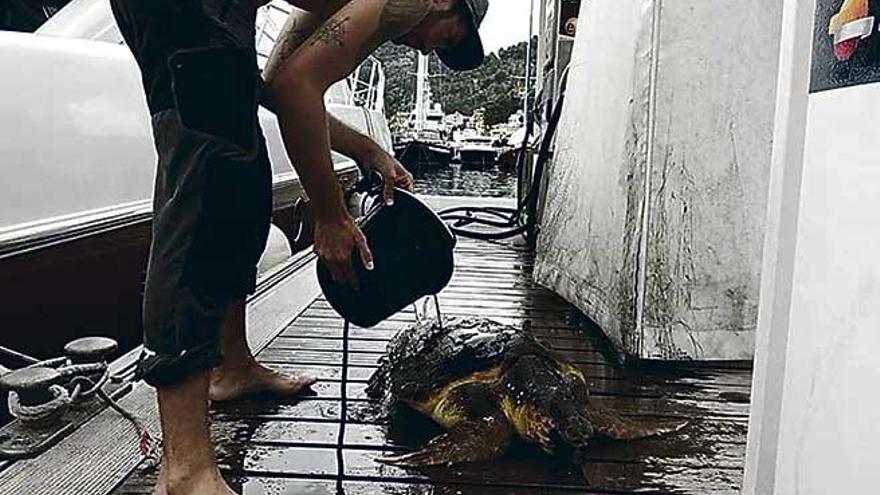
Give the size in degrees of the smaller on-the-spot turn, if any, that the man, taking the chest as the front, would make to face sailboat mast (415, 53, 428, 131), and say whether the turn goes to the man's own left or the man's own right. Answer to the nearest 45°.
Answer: approximately 90° to the man's own left

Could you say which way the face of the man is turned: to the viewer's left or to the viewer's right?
to the viewer's right

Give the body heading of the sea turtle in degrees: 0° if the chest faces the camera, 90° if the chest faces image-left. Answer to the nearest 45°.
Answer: approximately 315°

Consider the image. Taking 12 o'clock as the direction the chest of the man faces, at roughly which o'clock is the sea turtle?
The sea turtle is roughly at 11 o'clock from the man.

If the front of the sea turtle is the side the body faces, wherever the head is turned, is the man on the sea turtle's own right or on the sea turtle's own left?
on the sea turtle's own right

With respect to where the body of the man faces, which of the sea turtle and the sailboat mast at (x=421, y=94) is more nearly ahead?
the sea turtle

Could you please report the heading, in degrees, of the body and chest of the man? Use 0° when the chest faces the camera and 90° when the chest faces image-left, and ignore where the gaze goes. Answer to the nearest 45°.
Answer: approximately 270°

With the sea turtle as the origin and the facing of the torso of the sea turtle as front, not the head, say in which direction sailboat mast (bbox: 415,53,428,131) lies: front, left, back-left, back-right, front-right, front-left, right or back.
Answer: back-left
